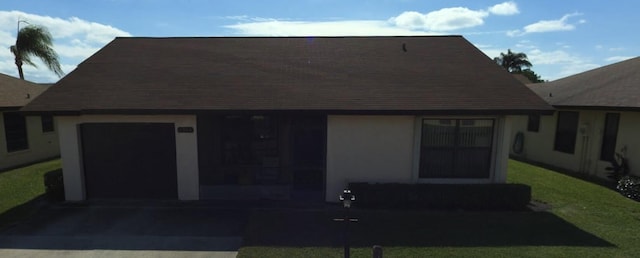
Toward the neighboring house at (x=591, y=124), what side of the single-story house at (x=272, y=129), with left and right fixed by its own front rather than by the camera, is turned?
left

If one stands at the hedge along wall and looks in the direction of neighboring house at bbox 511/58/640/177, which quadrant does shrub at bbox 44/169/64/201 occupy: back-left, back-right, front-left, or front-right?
back-left

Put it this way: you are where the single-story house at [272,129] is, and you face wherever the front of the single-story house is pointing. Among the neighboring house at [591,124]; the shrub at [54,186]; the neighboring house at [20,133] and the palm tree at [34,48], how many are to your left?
1

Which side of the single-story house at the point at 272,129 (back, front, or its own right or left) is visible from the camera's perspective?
front

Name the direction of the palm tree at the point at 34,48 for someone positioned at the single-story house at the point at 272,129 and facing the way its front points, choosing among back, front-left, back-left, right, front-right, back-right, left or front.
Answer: back-right

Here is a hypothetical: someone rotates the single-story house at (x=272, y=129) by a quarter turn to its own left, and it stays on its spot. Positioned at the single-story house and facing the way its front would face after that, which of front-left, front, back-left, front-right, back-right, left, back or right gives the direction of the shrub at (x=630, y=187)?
front

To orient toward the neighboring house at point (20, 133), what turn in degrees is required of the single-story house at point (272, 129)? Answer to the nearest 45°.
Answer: approximately 135° to its right

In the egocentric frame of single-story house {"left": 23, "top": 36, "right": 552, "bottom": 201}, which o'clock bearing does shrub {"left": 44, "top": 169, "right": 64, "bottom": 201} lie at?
The shrub is roughly at 3 o'clock from the single-story house.

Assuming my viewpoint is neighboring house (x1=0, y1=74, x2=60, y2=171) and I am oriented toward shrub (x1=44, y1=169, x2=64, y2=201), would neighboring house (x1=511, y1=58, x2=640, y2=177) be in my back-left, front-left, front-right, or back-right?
front-left
